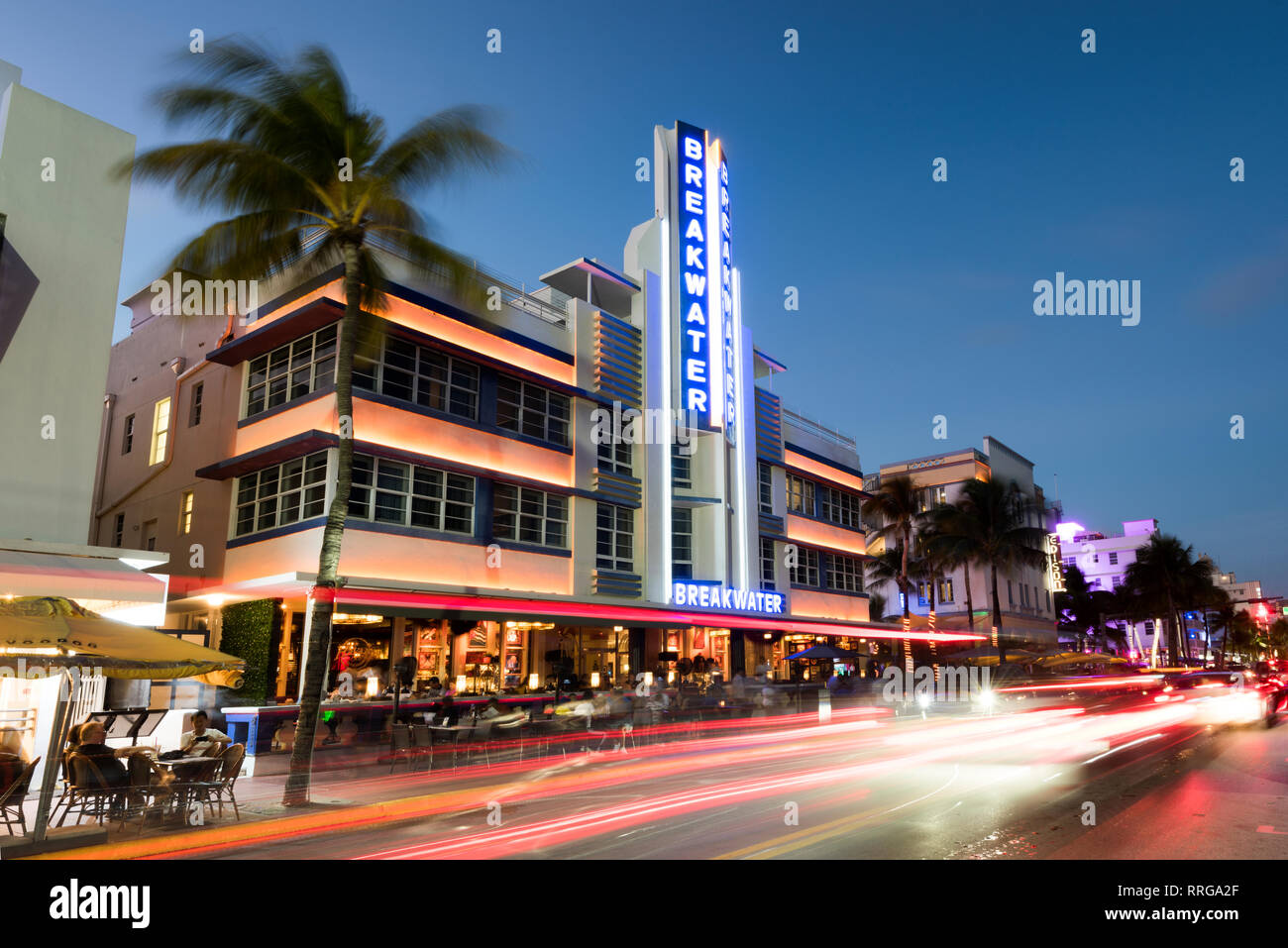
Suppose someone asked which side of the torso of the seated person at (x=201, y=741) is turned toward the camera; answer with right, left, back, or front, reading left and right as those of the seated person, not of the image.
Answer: front

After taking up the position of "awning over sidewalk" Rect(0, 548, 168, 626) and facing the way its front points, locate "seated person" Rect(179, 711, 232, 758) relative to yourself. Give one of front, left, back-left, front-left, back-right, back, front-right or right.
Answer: front

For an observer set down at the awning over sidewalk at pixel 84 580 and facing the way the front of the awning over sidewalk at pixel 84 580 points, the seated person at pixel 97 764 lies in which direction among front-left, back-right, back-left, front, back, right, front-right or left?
front-right

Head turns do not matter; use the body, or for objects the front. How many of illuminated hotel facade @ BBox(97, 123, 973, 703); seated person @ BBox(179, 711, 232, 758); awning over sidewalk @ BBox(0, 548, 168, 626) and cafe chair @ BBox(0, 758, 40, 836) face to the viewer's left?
1

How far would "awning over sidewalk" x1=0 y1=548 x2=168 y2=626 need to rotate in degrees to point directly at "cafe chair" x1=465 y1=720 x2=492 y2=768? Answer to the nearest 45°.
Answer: approximately 45° to its left

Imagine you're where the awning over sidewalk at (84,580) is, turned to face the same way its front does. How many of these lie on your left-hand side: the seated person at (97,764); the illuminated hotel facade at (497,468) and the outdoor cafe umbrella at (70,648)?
1

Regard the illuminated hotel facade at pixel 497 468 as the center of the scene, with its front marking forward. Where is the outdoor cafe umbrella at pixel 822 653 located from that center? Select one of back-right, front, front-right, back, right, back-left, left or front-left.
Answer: left

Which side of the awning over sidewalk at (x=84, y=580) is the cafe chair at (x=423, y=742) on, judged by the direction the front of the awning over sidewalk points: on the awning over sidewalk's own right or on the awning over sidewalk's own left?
on the awning over sidewalk's own left

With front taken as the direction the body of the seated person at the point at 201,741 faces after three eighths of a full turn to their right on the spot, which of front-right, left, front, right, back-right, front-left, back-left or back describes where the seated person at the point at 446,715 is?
right

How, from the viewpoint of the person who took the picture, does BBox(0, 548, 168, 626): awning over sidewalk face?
facing the viewer and to the right of the viewer

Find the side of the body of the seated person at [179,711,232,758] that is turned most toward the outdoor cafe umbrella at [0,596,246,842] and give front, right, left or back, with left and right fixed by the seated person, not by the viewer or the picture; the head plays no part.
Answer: front
